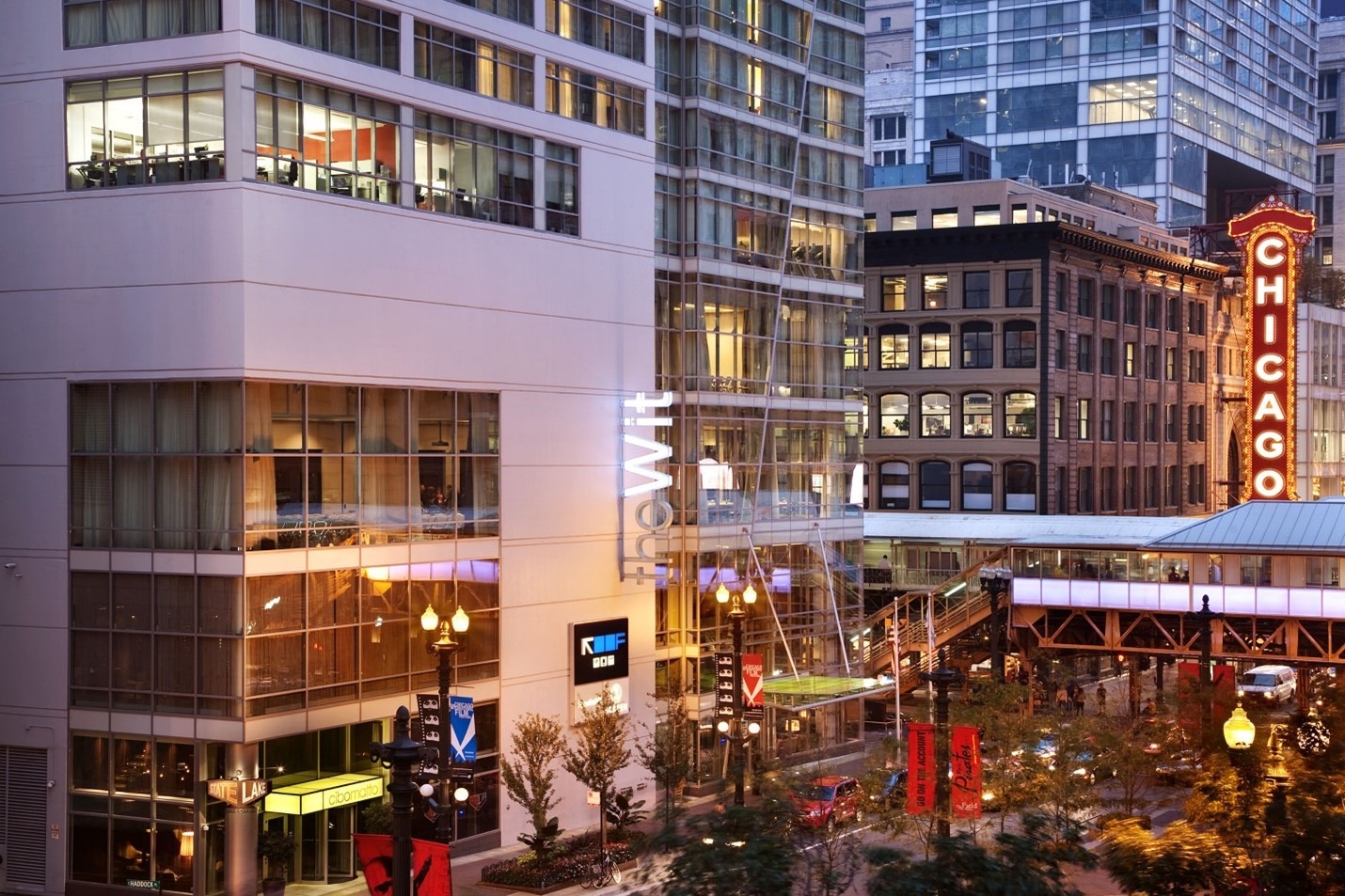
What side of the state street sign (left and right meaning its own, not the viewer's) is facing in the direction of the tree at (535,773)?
left

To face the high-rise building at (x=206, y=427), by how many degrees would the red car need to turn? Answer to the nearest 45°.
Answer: approximately 45° to its right

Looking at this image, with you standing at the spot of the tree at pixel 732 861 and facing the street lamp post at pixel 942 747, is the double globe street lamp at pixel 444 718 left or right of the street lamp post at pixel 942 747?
left

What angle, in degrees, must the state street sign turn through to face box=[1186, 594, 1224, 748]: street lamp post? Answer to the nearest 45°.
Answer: approximately 90° to its left

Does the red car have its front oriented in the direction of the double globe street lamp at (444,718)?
yes

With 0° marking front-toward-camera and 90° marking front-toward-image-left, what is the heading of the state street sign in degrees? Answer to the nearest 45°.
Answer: approximately 0°
